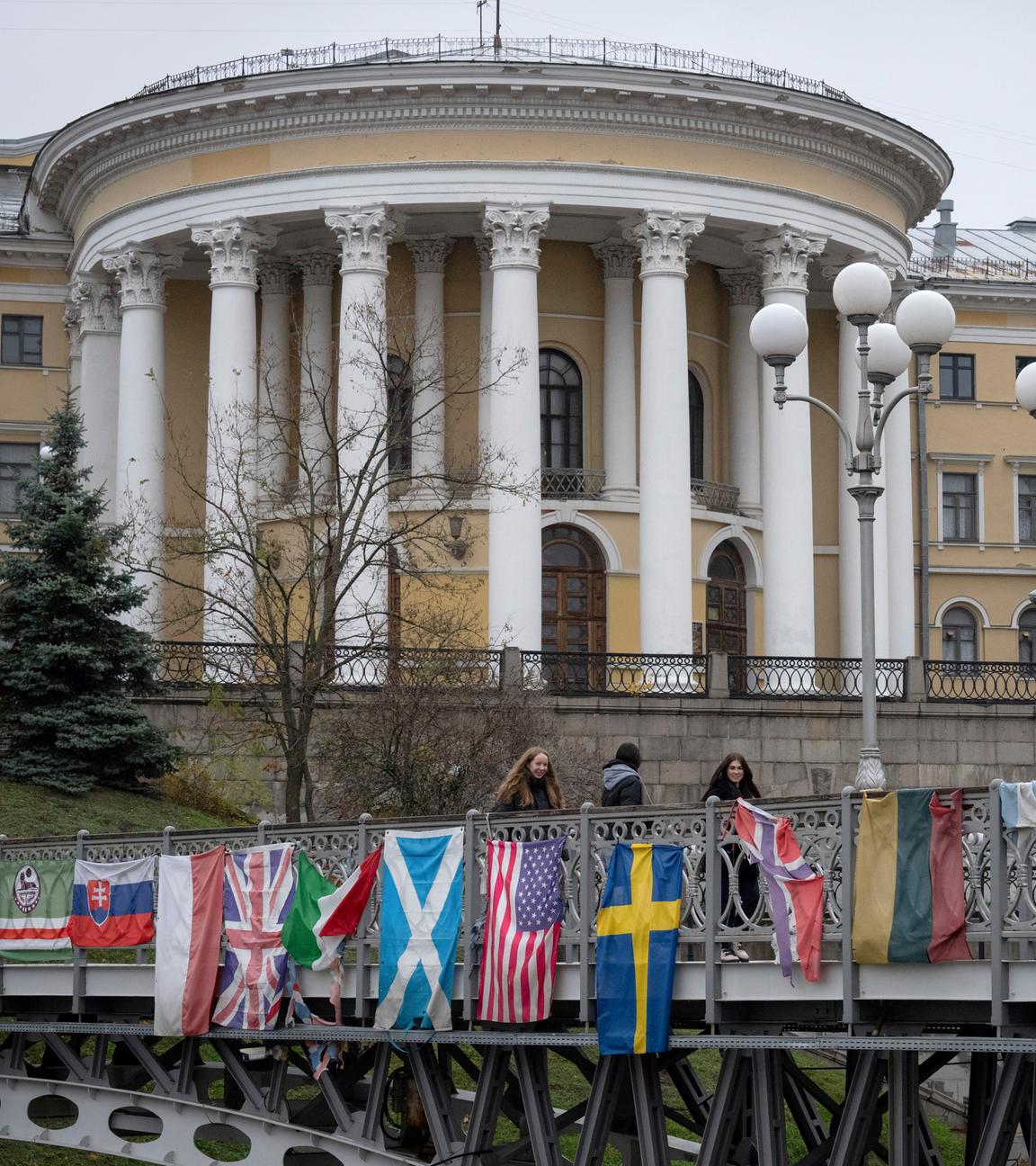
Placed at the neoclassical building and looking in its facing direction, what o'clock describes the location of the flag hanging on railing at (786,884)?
The flag hanging on railing is roughly at 12 o'clock from the neoclassical building.

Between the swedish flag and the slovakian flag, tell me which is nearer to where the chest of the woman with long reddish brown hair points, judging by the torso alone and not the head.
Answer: the swedish flag

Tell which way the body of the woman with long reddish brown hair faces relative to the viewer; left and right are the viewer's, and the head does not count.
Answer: facing the viewer and to the right of the viewer

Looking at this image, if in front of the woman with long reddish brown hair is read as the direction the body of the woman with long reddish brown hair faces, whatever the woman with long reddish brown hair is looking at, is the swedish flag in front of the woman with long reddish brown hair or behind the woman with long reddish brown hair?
in front

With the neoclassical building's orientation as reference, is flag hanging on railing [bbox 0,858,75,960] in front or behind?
in front

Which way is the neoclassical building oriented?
toward the camera

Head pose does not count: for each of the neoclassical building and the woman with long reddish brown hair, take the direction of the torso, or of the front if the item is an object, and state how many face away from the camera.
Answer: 0

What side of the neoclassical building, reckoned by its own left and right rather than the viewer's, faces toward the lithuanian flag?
front

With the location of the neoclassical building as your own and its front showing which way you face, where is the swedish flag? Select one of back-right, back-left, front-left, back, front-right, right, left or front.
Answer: front

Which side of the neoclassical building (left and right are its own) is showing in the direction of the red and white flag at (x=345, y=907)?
front

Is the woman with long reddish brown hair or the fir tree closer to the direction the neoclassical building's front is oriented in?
the woman with long reddish brown hair

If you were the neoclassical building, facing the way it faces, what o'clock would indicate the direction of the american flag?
The american flag is roughly at 12 o'clock from the neoclassical building.
